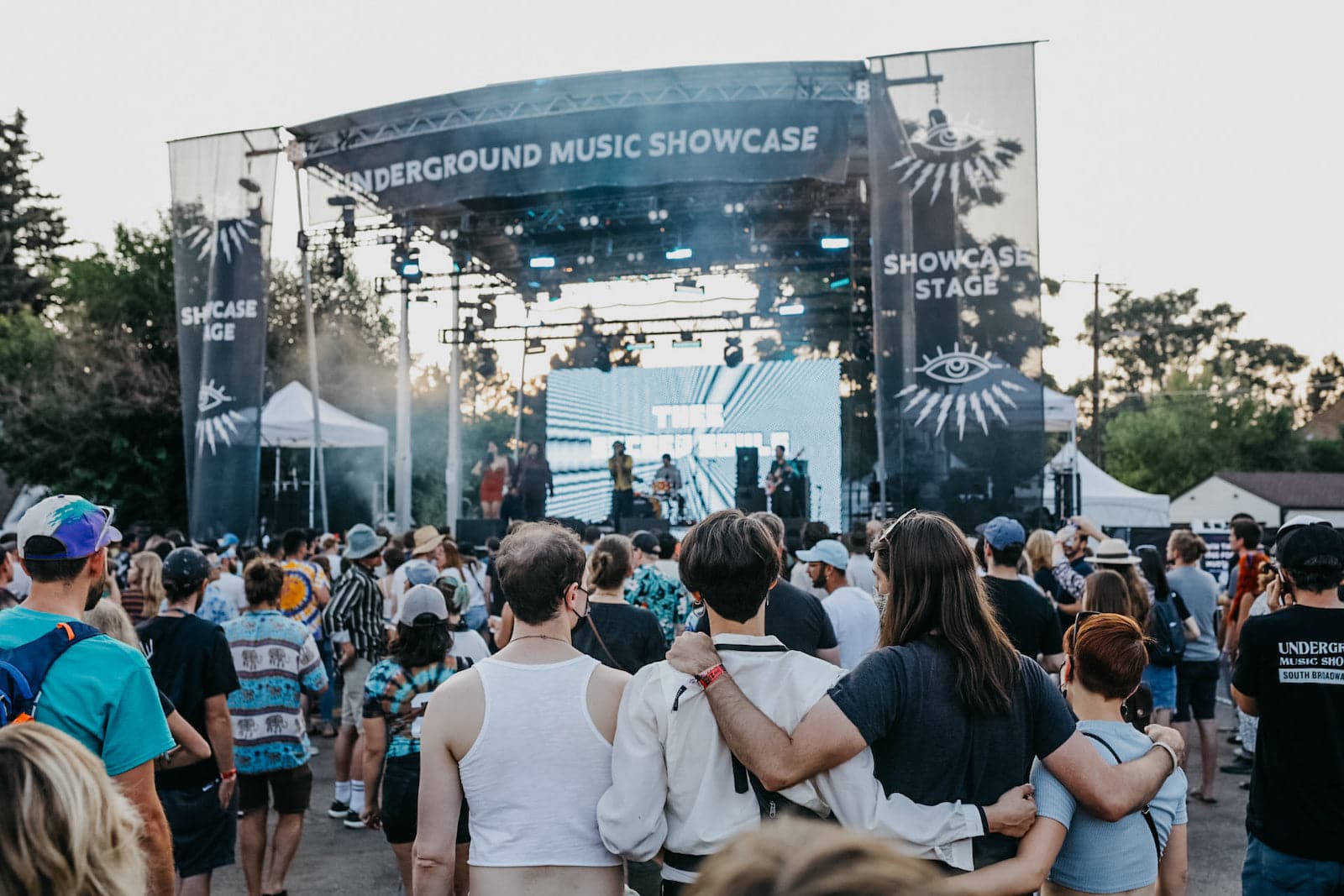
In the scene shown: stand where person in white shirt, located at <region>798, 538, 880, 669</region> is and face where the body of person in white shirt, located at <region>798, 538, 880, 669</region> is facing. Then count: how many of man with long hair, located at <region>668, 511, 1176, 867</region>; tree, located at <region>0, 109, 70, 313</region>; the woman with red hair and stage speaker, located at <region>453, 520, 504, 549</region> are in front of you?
2

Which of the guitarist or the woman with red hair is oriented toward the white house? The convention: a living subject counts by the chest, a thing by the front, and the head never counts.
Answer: the woman with red hair

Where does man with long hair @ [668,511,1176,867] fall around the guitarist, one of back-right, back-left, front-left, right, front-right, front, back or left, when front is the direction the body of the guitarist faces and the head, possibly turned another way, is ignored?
front

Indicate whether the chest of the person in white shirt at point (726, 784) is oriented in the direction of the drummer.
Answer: yes

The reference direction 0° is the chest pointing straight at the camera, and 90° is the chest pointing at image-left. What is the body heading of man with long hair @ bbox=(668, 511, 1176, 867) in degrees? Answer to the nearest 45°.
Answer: approximately 180°

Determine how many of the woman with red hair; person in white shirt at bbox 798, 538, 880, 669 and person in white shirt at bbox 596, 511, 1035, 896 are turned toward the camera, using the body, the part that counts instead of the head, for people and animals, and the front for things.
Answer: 0

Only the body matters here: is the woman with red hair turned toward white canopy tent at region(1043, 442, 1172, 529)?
yes

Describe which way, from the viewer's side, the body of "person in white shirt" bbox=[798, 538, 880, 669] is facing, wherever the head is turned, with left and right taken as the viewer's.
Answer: facing away from the viewer and to the left of the viewer

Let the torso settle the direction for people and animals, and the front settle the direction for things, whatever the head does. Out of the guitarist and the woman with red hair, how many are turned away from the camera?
1

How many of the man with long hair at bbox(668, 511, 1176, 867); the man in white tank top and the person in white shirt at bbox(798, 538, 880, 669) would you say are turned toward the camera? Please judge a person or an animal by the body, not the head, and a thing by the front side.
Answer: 0

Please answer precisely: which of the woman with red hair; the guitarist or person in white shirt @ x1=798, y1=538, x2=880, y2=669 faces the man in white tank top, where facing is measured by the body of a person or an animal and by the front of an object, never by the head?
the guitarist

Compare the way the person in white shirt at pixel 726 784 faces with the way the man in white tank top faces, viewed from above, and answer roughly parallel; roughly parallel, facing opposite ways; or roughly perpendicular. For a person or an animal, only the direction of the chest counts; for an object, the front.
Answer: roughly parallel

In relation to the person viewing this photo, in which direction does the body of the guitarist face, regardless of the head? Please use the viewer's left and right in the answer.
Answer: facing the viewer

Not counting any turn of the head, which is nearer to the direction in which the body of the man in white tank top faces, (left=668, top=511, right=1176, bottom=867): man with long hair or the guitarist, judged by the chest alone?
the guitarist

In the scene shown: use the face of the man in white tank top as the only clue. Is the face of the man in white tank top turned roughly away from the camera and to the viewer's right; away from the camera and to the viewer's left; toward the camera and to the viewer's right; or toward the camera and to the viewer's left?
away from the camera and to the viewer's right

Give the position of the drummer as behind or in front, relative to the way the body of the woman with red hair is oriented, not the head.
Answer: in front

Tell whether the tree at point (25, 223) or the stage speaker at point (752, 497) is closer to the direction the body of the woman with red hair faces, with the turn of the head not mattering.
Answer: the stage speaker

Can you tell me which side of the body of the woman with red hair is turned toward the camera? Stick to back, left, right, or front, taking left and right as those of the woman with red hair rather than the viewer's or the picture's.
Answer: back

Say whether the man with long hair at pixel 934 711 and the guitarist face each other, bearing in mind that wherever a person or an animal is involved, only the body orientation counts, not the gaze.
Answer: yes
